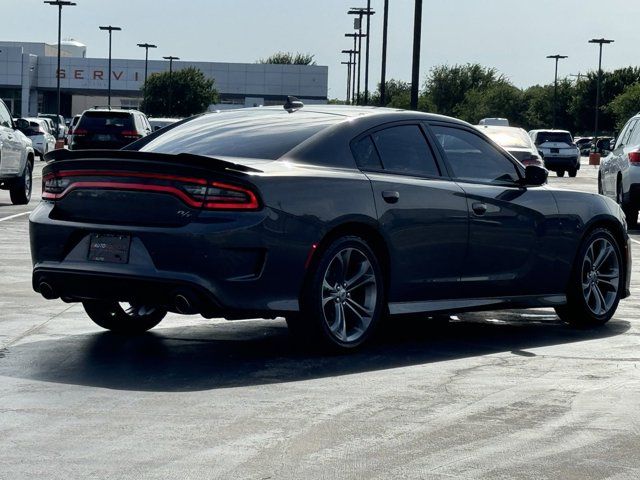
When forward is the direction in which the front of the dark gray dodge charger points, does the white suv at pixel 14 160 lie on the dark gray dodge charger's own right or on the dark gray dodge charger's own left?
on the dark gray dodge charger's own left

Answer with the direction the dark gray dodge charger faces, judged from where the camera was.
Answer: facing away from the viewer and to the right of the viewer

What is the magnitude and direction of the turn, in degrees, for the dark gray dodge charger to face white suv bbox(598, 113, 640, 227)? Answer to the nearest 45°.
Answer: approximately 45° to its left
